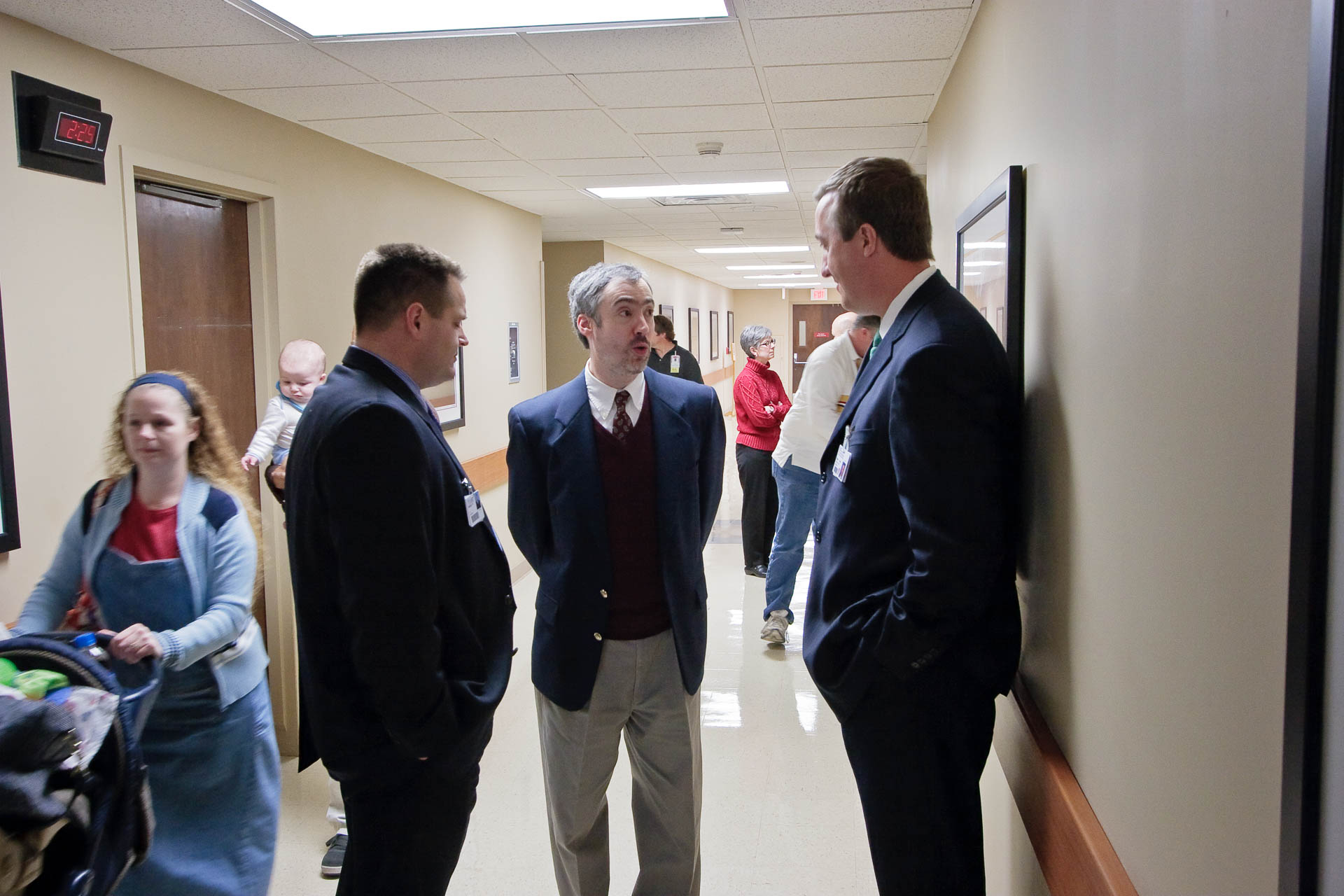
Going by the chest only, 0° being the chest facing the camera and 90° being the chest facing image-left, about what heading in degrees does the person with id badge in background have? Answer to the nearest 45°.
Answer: approximately 45°

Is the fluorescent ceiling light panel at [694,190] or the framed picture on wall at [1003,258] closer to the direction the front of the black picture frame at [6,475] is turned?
the framed picture on wall

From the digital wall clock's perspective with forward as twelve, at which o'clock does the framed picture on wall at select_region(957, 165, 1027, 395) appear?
The framed picture on wall is roughly at 12 o'clock from the digital wall clock.

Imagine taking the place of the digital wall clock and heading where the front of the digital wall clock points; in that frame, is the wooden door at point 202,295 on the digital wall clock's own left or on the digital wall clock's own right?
on the digital wall clock's own left

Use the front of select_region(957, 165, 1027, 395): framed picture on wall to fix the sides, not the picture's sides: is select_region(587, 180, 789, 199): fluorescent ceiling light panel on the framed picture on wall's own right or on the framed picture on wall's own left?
on the framed picture on wall's own right

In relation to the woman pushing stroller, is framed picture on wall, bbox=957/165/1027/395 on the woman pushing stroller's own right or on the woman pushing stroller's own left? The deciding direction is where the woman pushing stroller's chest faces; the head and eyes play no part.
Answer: on the woman pushing stroller's own left

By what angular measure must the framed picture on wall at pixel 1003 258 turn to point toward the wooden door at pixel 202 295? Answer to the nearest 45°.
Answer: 0° — it already faces it

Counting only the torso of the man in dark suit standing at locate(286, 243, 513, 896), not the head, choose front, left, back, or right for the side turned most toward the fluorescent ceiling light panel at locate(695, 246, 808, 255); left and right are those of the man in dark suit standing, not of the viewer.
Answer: left

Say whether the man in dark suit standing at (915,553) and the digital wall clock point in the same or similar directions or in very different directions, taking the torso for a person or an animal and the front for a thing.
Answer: very different directions

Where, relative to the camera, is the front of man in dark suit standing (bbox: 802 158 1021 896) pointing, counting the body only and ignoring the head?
to the viewer's left

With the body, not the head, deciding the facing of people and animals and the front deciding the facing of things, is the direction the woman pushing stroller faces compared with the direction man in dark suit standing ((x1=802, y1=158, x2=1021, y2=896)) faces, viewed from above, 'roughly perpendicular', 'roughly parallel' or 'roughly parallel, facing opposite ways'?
roughly perpendicular

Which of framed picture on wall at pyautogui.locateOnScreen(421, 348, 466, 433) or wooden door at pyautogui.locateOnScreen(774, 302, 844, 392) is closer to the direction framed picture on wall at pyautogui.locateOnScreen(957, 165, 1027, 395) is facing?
the framed picture on wall

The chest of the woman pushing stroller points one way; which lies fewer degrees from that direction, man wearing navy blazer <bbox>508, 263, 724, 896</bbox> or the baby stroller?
the baby stroller

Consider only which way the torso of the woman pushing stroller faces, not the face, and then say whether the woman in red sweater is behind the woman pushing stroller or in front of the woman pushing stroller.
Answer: behind

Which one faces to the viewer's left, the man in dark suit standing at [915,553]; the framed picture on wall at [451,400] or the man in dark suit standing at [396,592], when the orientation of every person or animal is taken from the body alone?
the man in dark suit standing at [915,553]
